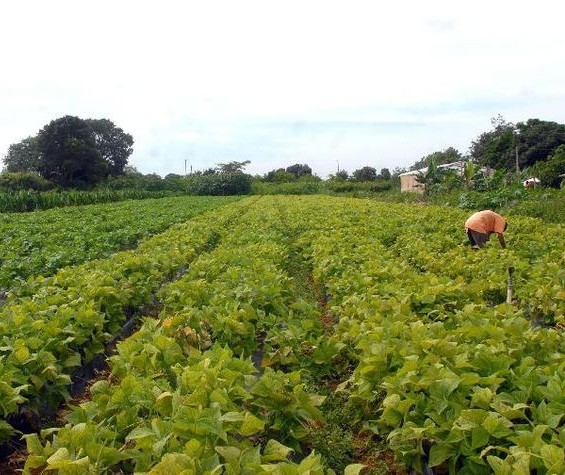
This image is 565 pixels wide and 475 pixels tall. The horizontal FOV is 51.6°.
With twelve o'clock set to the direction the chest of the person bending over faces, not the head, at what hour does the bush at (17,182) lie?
The bush is roughly at 7 o'clock from the person bending over.

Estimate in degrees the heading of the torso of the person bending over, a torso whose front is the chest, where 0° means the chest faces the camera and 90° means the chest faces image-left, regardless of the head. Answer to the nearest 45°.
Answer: approximately 270°

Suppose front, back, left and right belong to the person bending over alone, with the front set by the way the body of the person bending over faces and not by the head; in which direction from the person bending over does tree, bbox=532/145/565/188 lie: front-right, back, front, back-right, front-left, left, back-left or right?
left

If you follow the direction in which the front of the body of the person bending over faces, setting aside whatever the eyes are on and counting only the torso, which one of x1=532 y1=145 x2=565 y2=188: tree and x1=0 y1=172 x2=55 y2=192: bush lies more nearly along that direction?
the tree
